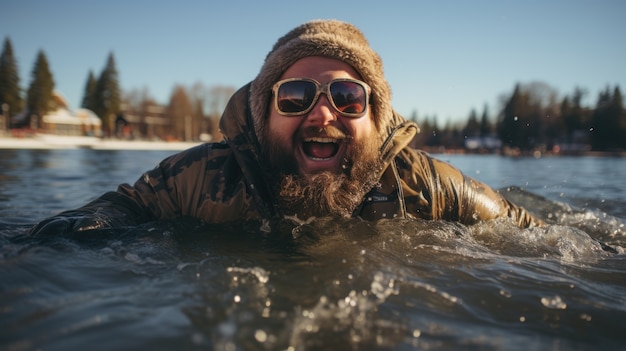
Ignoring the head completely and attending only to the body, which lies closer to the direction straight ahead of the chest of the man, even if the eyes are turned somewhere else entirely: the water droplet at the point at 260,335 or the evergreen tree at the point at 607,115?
the water droplet

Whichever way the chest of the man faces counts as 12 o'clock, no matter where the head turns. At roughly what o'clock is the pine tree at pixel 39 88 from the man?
The pine tree is roughly at 5 o'clock from the man.

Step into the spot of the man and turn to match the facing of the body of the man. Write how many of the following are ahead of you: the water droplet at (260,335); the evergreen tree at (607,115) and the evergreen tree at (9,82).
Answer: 1

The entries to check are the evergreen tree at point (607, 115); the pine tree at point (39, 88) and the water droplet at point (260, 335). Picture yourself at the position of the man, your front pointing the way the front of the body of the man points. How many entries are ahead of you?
1

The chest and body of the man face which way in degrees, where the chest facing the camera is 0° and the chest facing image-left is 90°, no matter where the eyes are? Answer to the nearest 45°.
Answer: approximately 0°

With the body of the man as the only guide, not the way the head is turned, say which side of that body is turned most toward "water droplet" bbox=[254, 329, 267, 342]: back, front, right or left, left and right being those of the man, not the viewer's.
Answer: front

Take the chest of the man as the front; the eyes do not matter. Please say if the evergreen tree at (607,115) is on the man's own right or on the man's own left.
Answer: on the man's own left

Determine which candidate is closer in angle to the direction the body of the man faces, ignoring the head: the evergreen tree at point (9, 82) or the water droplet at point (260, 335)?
the water droplet

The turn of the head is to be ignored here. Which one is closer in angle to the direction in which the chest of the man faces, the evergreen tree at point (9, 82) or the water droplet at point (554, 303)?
the water droplet

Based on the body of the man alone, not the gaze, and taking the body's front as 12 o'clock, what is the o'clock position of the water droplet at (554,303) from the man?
The water droplet is roughly at 11 o'clock from the man.

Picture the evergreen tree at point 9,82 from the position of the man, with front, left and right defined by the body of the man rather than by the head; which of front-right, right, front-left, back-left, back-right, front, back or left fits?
back-right
